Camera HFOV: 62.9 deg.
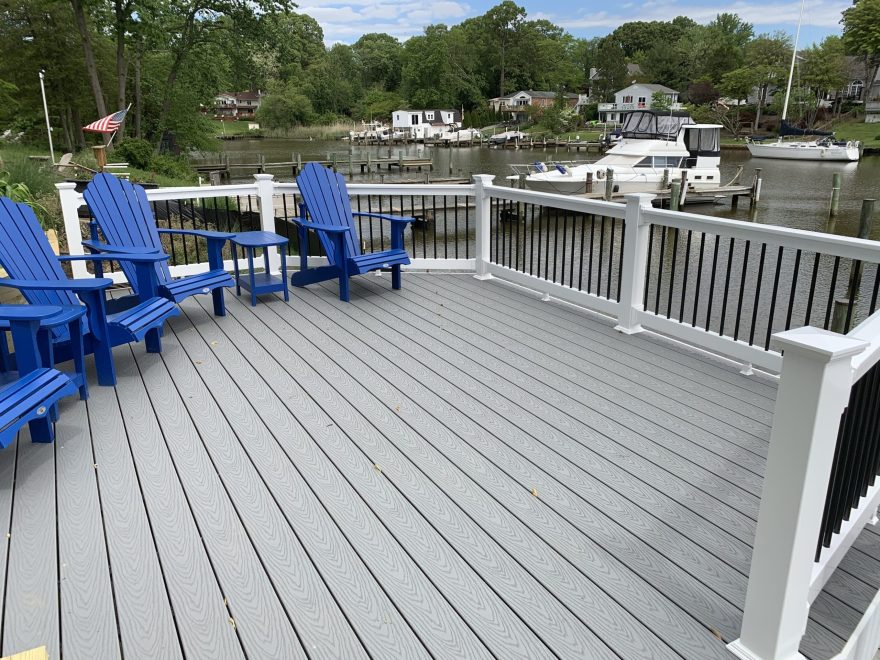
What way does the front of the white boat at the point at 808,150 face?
to the viewer's left

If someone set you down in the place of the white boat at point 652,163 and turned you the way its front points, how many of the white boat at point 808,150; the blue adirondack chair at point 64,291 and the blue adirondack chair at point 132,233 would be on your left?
2

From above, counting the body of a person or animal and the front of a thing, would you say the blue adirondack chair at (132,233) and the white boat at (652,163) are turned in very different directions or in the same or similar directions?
very different directions

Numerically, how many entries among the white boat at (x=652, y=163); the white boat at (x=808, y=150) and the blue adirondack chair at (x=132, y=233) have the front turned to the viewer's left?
2

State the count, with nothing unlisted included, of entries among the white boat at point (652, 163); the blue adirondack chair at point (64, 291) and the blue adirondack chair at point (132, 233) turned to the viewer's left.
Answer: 1

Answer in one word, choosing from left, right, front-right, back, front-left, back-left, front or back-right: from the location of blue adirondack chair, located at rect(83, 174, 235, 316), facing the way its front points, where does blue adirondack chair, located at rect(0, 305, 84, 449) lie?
front-right

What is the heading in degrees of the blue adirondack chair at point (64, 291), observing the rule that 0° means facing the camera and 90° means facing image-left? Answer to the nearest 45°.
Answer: approximately 315°

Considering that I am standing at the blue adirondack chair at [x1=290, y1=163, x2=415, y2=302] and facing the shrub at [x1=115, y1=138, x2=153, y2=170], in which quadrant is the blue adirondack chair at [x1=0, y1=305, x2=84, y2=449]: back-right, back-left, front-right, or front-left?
back-left

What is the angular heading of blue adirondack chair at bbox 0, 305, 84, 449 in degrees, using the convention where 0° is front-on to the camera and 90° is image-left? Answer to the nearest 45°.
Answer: approximately 315°

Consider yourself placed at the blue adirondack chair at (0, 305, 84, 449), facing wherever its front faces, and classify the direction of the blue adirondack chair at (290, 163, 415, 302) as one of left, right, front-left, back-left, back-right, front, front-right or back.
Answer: left

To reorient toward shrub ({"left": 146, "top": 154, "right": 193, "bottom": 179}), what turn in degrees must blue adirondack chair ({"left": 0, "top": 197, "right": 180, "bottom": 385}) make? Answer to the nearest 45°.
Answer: approximately 135° to its left

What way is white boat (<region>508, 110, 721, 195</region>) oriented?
to the viewer's left

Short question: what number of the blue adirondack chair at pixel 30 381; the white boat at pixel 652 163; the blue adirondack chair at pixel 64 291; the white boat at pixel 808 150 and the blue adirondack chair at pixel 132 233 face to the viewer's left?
2

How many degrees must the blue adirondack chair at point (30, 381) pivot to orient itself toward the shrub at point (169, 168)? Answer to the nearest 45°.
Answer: approximately 135° to its left
